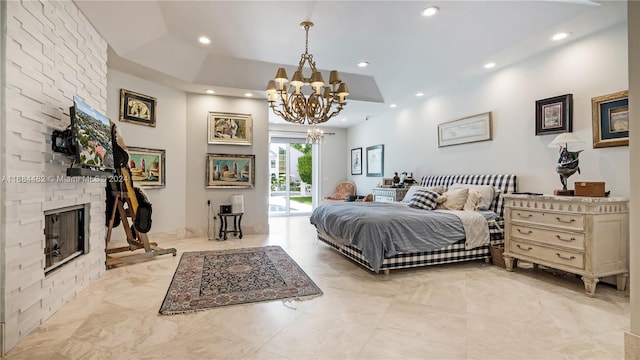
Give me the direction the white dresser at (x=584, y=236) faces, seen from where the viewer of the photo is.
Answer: facing the viewer and to the left of the viewer

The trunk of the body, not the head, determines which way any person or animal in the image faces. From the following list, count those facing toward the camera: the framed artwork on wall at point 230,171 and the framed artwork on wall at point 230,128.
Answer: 2

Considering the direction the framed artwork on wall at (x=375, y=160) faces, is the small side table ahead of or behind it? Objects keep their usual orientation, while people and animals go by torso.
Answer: ahead

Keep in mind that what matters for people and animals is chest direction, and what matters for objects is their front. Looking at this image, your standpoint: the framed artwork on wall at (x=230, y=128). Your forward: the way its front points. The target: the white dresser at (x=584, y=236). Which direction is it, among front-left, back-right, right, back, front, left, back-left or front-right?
front-left

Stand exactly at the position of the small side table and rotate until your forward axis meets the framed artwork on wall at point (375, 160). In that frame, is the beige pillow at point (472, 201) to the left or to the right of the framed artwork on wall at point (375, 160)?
right

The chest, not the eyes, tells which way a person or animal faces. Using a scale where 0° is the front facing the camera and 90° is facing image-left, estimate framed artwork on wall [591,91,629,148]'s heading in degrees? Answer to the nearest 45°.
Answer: approximately 45°

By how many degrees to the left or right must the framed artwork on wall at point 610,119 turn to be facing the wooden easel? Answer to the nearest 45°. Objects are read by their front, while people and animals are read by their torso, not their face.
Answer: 0° — it already faces it

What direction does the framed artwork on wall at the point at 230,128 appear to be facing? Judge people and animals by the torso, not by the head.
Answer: toward the camera

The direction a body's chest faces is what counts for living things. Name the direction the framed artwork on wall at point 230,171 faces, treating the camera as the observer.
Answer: facing the viewer
